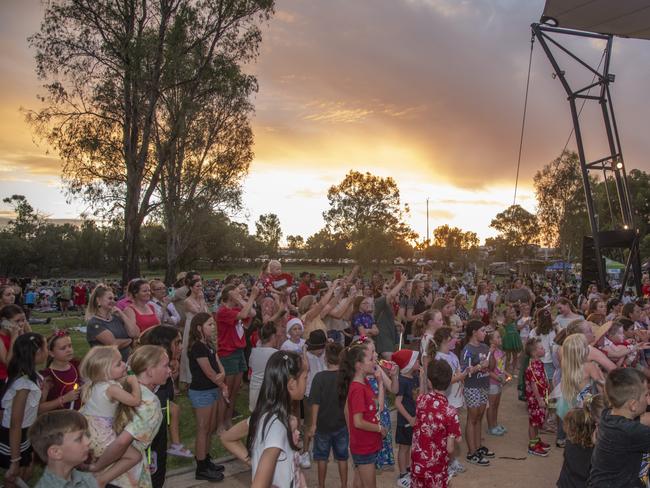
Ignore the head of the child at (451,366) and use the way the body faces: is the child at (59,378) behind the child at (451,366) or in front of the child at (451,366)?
behind

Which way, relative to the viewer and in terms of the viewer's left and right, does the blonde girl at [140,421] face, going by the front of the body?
facing to the right of the viewer

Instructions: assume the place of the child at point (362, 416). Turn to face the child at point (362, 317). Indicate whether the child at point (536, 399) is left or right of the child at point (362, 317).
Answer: right
